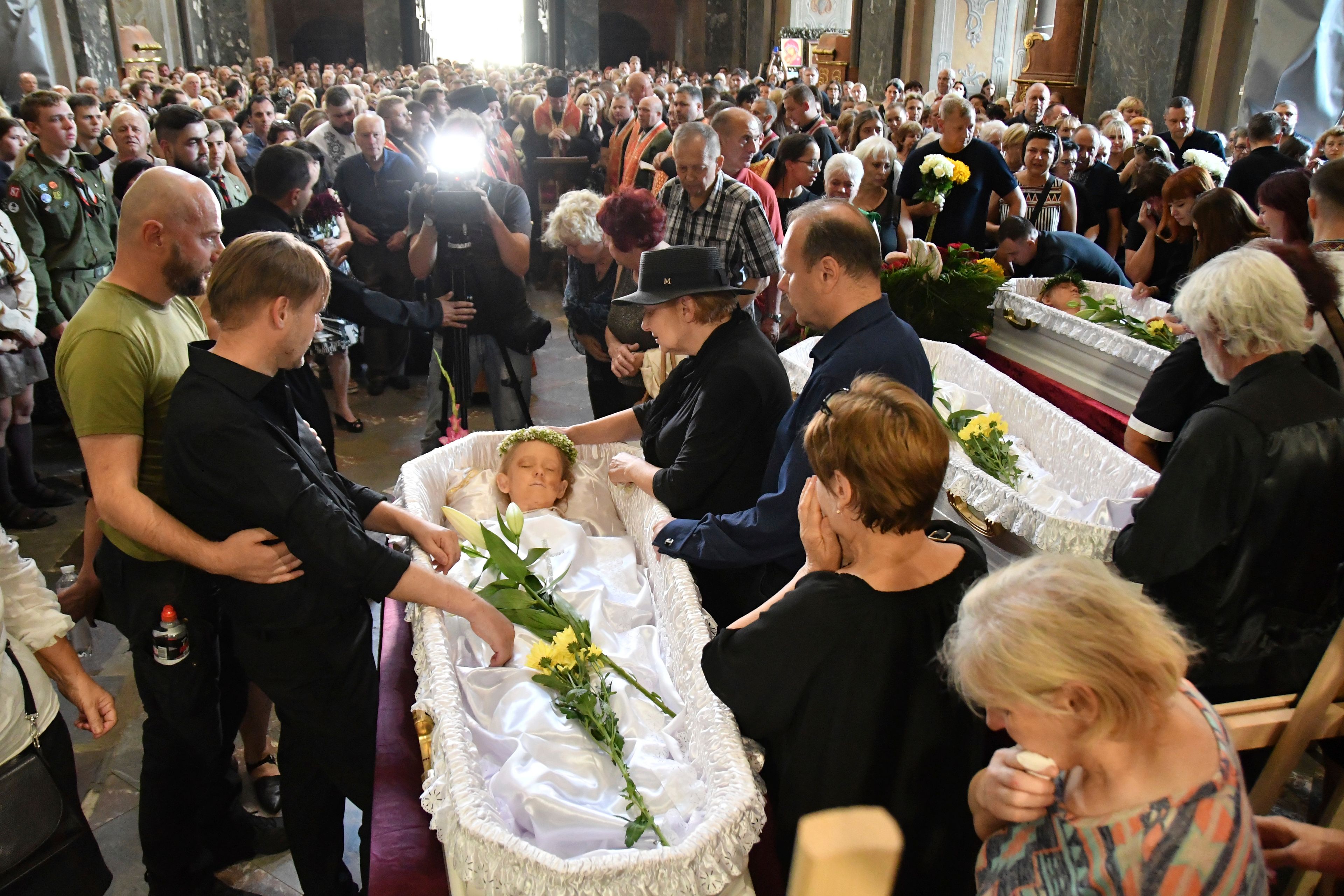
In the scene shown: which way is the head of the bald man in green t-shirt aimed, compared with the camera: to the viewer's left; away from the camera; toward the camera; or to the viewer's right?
to the viewer's right

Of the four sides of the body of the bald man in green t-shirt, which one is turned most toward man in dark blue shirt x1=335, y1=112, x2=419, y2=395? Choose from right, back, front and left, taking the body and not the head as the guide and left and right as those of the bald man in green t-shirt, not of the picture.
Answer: left

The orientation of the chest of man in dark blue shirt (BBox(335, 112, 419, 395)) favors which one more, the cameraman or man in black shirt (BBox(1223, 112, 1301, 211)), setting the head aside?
the cameraman

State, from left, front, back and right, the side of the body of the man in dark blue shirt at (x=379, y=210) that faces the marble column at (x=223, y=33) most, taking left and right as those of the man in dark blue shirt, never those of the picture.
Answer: back

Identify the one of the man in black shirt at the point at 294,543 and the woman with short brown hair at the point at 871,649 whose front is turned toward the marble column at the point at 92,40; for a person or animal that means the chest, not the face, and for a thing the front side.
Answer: the woman with short brown hair

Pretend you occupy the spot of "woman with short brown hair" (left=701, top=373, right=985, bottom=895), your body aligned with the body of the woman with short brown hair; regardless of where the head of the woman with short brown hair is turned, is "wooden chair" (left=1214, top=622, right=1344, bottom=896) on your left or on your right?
on your right

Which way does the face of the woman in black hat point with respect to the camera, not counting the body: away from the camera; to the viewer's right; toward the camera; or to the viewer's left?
to the viewer's left

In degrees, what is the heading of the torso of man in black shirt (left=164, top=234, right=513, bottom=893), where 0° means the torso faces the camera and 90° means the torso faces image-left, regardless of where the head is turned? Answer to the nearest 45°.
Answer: approximately 270°

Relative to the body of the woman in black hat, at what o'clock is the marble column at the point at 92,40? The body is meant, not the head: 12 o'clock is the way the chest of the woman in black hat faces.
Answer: The marble column is roughly at 2 o'clock from the woman in black hat.

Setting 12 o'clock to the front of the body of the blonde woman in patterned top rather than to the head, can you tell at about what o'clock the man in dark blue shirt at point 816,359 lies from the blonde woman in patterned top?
The man in dark blue shirt is roughly at 2 o'clock from the blonde woman in patterned top.

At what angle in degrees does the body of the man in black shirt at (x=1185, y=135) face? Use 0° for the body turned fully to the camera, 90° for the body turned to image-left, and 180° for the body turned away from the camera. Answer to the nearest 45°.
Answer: approximately 45°

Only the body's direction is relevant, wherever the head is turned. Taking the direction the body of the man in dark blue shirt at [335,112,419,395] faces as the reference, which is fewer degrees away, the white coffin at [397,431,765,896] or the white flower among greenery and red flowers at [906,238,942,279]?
the white coffin

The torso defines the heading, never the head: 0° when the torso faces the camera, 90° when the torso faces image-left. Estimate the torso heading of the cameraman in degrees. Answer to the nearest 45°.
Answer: approximately 0°
